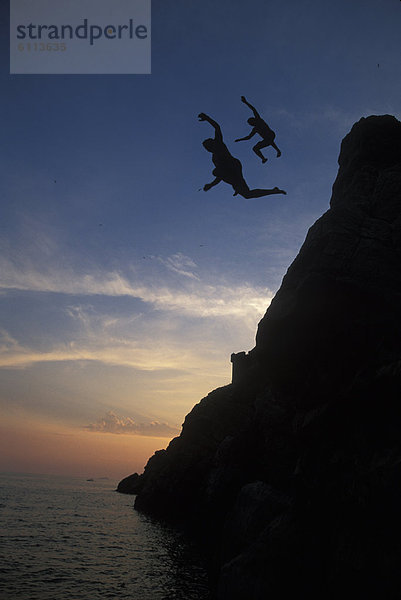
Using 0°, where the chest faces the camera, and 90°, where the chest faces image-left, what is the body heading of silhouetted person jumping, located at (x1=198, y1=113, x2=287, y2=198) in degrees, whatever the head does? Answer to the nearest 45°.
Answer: approximately 90°

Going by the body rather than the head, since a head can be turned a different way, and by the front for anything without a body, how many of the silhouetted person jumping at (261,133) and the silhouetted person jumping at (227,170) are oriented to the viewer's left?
2

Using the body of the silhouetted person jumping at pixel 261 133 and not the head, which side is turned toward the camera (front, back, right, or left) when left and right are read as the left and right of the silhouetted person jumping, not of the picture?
left
